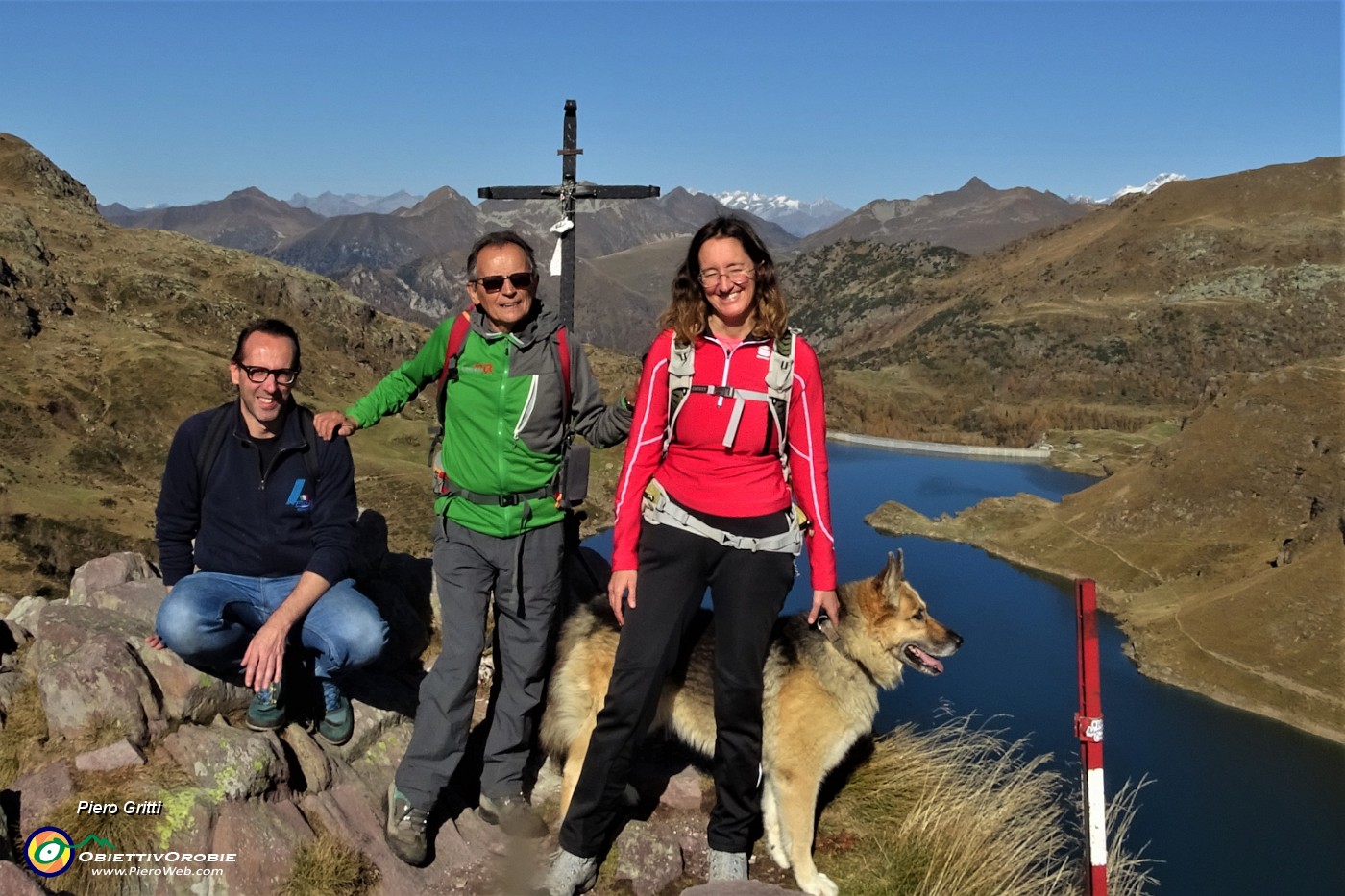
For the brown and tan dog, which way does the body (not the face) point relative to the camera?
to the viewer's right

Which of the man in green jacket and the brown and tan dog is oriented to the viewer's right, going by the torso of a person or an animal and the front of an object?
the brown and tan dog

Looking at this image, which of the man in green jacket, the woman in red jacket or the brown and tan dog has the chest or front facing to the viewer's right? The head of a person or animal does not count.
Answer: the brown and tan dog

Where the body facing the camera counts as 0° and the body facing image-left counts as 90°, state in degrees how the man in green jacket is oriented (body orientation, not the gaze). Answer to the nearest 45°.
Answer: approximately 0°

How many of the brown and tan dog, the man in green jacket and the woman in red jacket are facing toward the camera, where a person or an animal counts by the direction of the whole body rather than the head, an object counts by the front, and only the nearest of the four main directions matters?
2

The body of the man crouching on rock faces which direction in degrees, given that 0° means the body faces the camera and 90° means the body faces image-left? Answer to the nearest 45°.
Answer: approximately 0°

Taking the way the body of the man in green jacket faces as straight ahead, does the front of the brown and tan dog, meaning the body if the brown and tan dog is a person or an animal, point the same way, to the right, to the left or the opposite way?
to the left

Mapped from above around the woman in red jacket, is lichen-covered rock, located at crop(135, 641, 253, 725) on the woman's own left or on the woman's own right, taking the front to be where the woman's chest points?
on the woman's own right
